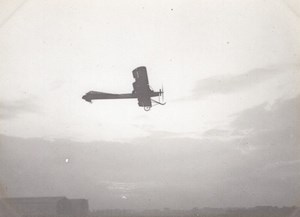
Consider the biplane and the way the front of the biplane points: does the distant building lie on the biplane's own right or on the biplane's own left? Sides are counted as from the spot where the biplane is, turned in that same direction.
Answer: on the biplane's own left

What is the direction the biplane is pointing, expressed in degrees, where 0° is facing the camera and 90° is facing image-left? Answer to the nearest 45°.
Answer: approximately 270°
